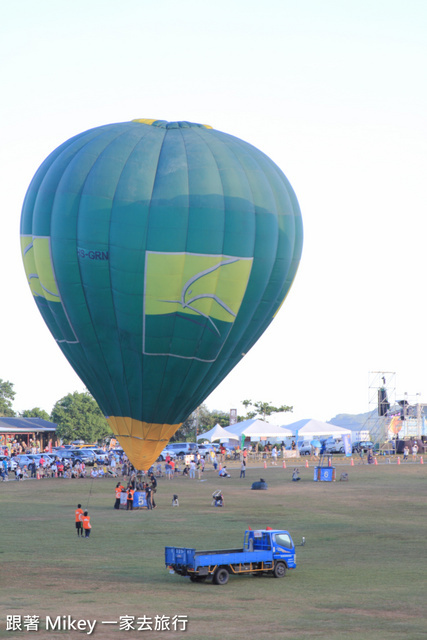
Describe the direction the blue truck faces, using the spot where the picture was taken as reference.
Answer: facing away from the viewer and to the right of the viewer

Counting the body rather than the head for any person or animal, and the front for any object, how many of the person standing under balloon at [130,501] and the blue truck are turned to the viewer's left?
0

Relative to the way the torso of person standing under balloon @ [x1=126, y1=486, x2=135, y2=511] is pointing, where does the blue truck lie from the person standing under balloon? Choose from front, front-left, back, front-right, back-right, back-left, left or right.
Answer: back

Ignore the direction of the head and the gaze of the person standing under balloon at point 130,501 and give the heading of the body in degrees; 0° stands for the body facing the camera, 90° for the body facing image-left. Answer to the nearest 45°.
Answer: approximately 180°

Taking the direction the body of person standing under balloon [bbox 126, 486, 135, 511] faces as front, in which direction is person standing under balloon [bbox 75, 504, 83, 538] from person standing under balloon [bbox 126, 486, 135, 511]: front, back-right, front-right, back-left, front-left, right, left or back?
back
